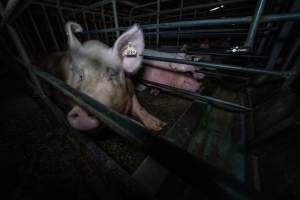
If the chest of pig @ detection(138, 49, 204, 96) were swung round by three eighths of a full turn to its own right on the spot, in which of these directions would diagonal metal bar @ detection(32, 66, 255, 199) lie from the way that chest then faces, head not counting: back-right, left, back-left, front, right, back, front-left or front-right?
front-left

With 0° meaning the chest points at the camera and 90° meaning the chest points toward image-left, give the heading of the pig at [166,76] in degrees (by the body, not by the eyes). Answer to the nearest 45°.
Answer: approximately 270°
